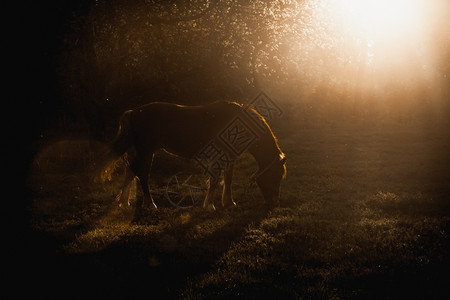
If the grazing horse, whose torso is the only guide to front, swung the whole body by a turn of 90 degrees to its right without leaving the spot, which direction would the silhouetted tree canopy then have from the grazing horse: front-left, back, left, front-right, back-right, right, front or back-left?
back

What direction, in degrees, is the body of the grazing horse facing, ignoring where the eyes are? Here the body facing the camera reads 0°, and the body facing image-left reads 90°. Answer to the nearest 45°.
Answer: approximately 270°
